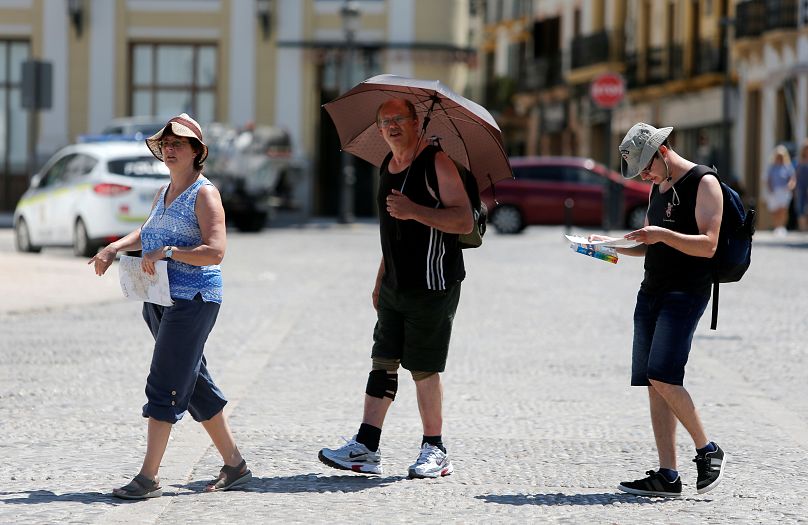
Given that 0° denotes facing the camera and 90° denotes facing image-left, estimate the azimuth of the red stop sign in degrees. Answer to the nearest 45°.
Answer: approximately 0°

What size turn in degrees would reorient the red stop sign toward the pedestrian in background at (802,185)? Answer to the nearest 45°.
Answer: approximately 45° to its left

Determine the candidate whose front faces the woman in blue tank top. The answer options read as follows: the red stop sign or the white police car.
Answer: the red stop sign

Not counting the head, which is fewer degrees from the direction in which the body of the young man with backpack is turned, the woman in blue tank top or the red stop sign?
the woman in blue tank top

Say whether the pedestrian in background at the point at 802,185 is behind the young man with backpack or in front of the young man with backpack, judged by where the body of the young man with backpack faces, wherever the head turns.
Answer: behind

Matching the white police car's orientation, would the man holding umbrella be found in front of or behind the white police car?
behind

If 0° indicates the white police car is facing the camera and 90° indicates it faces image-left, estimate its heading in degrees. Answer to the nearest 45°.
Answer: approximately 135°

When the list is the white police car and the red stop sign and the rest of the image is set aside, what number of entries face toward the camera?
1
